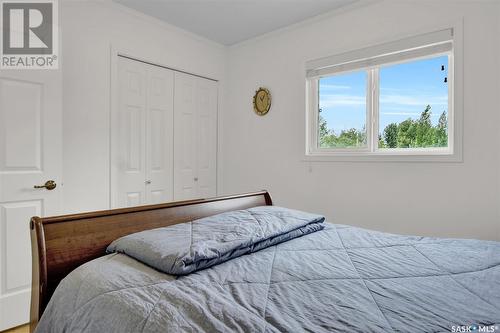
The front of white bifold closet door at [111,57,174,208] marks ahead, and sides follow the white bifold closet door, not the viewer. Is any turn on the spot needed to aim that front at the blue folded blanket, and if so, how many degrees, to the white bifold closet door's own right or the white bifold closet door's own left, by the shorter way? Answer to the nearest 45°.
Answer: approximately 45° to the white bifold closet door's own right

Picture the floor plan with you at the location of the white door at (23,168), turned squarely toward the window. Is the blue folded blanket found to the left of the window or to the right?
right

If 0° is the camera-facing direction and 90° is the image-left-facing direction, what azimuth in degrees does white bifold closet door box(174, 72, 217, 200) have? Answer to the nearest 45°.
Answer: approximately 315°

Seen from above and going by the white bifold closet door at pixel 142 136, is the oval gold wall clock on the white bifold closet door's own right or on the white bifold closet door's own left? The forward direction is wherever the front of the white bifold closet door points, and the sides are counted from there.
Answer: on the white bifold closet door's own left

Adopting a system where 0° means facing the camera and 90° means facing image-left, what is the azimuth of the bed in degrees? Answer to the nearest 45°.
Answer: approximately 315°
